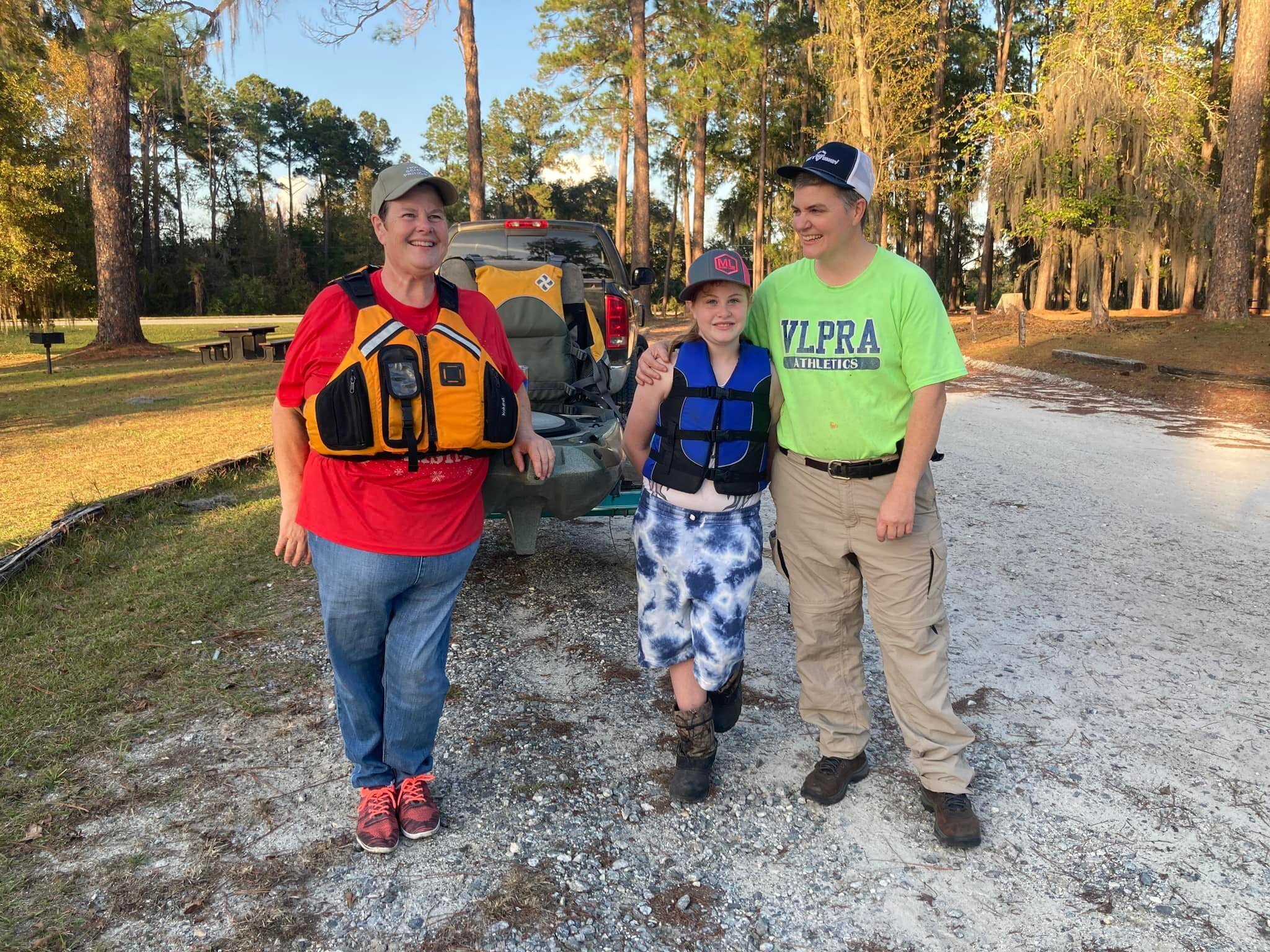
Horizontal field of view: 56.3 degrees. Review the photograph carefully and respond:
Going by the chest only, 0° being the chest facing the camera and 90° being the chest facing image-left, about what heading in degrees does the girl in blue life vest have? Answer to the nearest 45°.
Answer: approximately 0°

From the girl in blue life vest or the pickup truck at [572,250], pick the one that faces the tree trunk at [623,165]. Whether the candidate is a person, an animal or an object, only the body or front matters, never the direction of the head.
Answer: the pickup truck

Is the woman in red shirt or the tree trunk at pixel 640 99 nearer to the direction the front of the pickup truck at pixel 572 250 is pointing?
the tree trunk

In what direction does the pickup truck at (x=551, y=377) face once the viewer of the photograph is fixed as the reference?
facing away from the viewer

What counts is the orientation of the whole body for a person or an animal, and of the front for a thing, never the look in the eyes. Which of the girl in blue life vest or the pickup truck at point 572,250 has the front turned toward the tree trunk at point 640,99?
the pickup truck

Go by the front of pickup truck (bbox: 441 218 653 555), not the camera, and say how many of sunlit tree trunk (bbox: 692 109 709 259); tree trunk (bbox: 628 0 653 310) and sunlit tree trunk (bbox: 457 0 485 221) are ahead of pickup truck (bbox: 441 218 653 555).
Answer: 3

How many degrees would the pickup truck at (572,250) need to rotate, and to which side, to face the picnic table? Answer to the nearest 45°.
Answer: approximately 45° to its left

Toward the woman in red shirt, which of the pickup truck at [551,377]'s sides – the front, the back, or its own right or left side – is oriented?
back

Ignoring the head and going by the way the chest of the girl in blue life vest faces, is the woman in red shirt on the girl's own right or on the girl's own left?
on the girl's own right

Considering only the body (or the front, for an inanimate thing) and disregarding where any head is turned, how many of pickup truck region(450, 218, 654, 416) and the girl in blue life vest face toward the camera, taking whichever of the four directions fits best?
1

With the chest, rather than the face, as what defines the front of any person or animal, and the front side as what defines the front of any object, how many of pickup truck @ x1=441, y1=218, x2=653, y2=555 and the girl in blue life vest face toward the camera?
1
